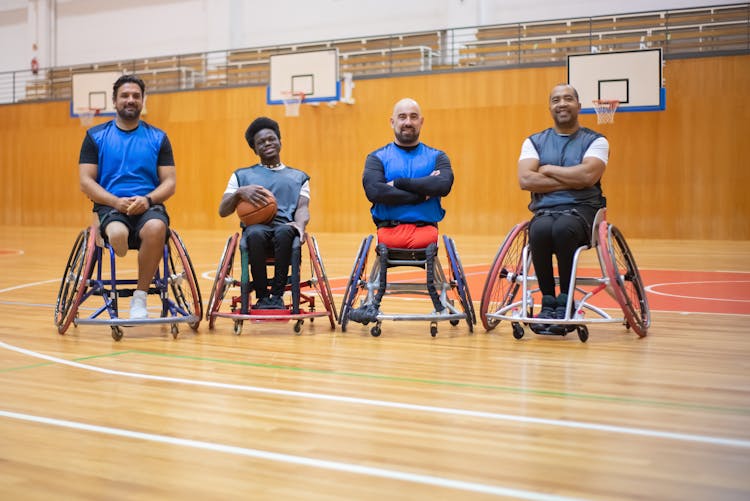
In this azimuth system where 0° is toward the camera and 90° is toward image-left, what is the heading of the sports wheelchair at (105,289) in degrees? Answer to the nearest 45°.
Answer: approximately 0°

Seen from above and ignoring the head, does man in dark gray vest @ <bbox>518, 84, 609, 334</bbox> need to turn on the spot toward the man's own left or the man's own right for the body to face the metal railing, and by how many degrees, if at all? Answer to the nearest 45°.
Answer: approximately 180°
